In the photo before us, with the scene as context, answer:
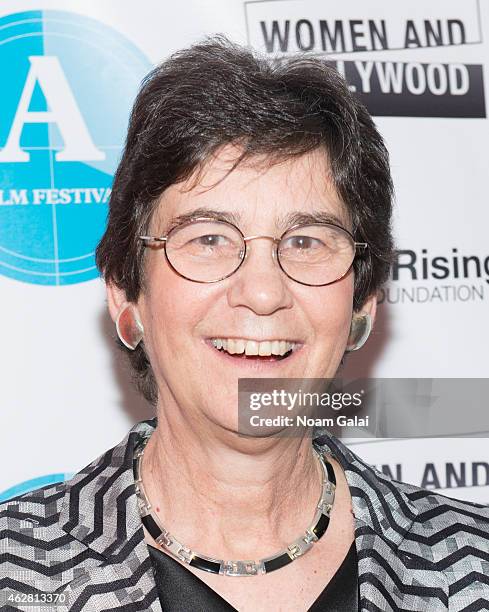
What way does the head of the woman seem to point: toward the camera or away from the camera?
toward the camera

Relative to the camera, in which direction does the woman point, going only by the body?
toward the camera
